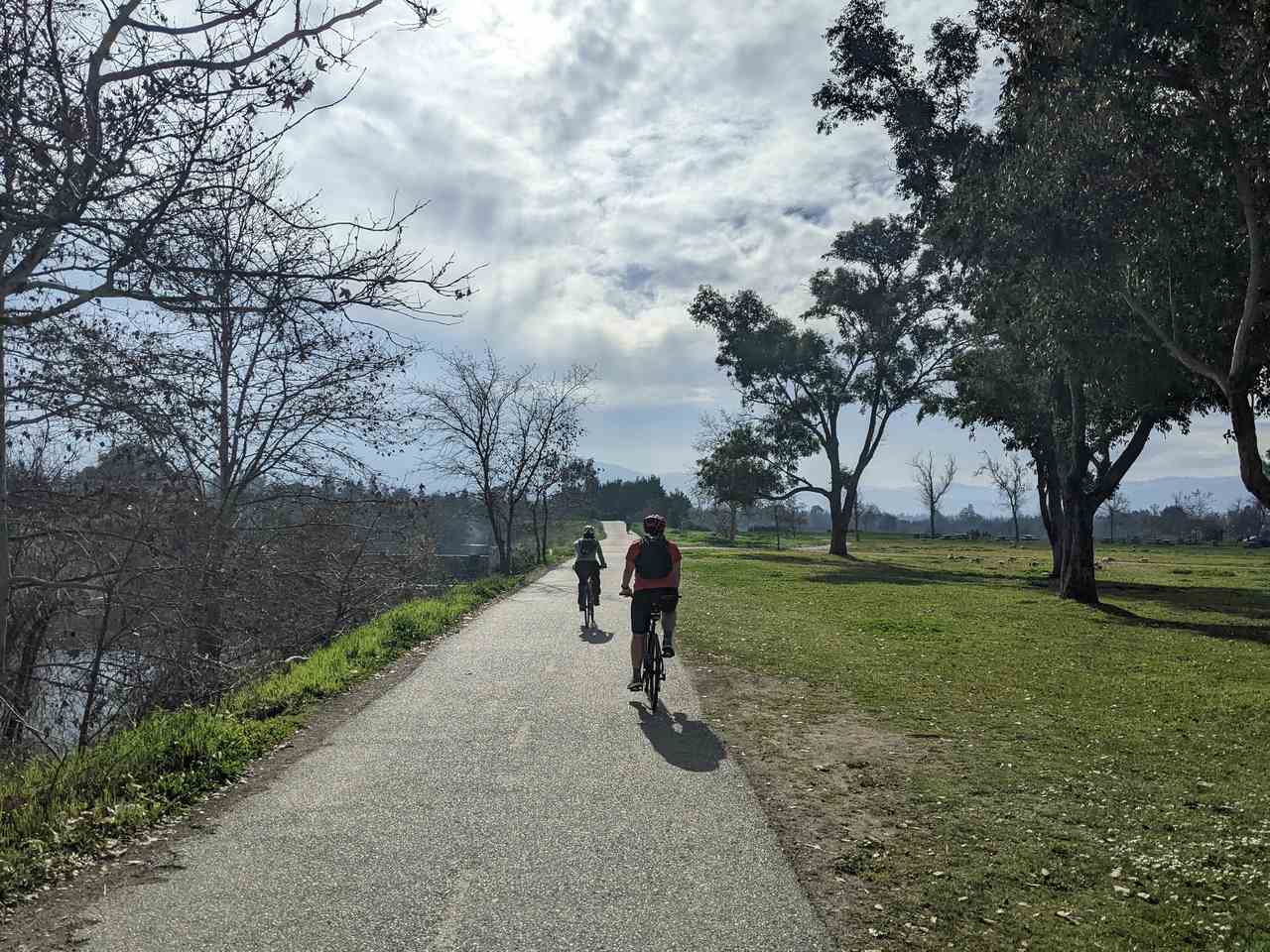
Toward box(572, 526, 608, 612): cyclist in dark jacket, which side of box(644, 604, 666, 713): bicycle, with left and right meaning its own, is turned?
front

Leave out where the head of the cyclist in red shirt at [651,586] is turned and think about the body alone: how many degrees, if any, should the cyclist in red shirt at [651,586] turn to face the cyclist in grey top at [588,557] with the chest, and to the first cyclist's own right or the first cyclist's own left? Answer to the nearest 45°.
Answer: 0° — they already face them

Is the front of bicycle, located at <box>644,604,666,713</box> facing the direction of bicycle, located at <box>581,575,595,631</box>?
yes

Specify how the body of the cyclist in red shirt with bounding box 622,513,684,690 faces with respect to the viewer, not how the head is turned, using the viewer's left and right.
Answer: facing away from the viewer

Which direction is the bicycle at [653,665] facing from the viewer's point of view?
away from the camera

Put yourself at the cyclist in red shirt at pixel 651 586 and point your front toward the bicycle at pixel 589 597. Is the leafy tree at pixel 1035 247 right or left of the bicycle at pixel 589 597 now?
right

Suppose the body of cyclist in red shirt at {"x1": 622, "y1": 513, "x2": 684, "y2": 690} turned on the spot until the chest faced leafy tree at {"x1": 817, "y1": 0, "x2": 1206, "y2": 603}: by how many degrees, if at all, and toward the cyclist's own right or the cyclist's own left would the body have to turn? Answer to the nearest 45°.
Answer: approximately 45° to the cyclist's own right

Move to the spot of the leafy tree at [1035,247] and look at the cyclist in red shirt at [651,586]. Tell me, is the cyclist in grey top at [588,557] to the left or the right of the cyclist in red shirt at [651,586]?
right
